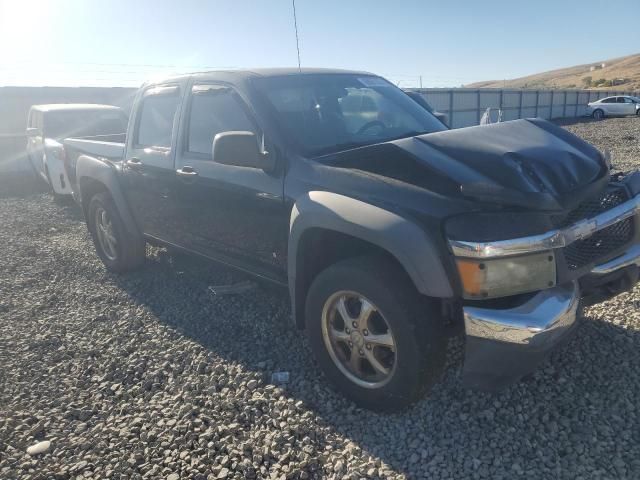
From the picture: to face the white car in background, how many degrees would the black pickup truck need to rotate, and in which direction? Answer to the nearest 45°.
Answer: approximately 90° to its left

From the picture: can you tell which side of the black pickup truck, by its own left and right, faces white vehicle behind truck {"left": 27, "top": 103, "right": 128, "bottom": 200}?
back

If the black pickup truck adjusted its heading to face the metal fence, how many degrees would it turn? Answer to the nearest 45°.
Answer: approximately 135° to its left

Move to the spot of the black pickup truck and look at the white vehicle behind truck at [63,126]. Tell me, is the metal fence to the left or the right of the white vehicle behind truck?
right

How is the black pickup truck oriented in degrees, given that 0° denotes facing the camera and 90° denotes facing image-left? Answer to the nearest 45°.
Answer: approximately 315°
